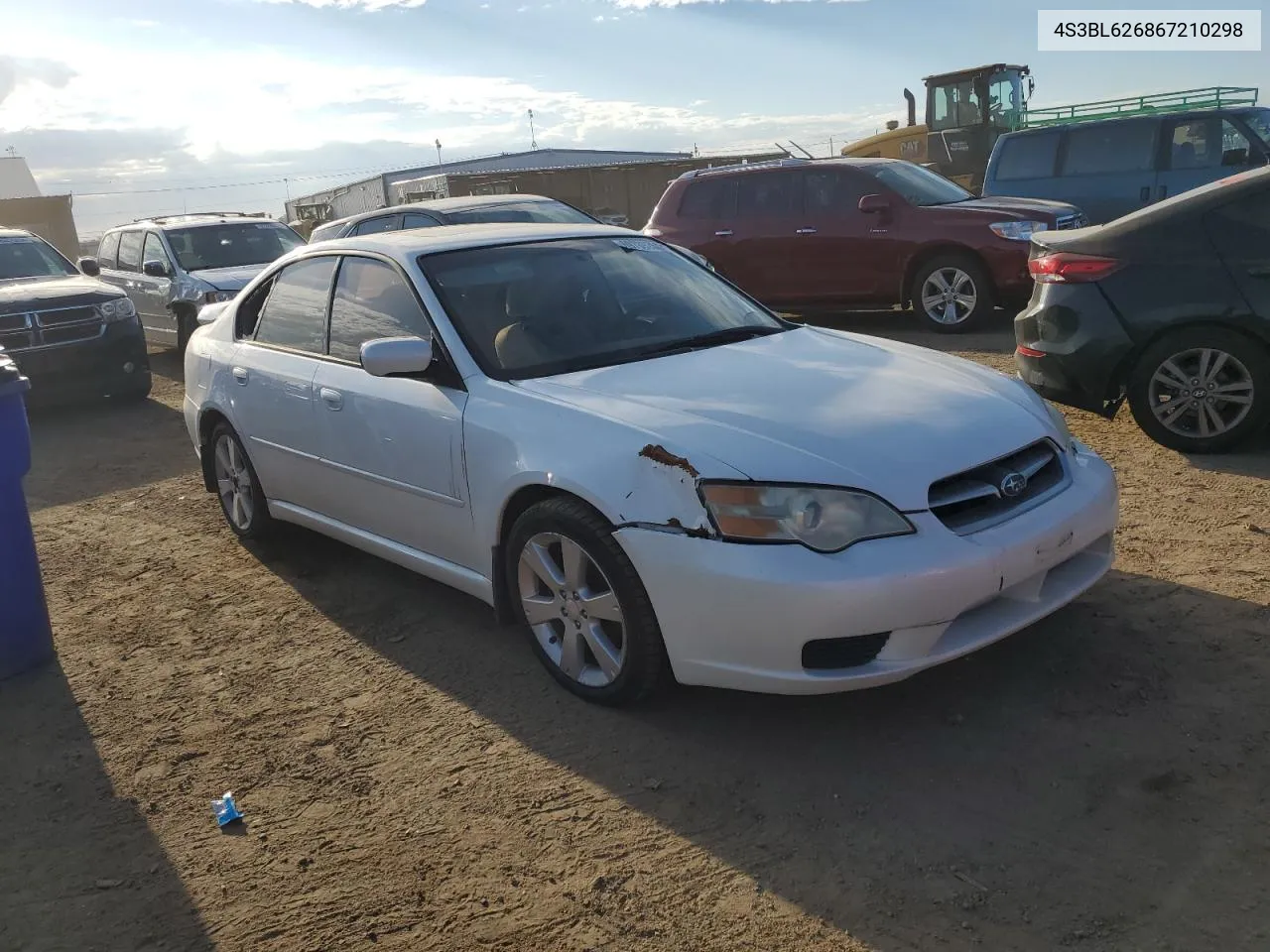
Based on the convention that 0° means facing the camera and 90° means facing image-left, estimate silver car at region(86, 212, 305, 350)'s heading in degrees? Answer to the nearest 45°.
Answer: approximately 315°

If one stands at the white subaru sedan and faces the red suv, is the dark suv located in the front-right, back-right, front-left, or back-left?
front-left

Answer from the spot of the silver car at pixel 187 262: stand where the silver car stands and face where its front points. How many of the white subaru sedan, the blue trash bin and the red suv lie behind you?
0

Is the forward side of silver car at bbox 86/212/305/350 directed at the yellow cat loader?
no

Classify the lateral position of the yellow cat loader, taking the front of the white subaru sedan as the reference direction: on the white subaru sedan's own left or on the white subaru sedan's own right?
on the white subaru sedan's own left

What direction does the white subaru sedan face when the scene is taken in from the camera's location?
facing the viewer and to the right of the viewer

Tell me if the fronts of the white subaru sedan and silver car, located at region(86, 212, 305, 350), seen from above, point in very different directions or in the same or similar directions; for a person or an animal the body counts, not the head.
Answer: same or similar directions

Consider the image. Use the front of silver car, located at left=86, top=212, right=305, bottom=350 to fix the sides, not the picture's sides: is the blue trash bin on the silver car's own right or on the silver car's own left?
on the silver car's own right

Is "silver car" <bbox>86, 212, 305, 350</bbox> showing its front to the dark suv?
no

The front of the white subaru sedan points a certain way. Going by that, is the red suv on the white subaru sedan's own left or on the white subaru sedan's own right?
on the white subaru sedan's own left

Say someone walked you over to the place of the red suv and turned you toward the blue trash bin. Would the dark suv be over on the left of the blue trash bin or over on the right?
right

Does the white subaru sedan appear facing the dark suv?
no

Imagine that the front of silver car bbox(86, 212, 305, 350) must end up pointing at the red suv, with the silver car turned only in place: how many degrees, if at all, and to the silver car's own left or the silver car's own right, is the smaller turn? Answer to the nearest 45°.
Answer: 0° — it already faces it

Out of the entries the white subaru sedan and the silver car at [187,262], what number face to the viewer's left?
0

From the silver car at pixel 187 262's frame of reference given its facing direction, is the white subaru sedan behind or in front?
in front

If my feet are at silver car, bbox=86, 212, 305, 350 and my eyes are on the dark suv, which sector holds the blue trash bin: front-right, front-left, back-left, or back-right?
front-left
